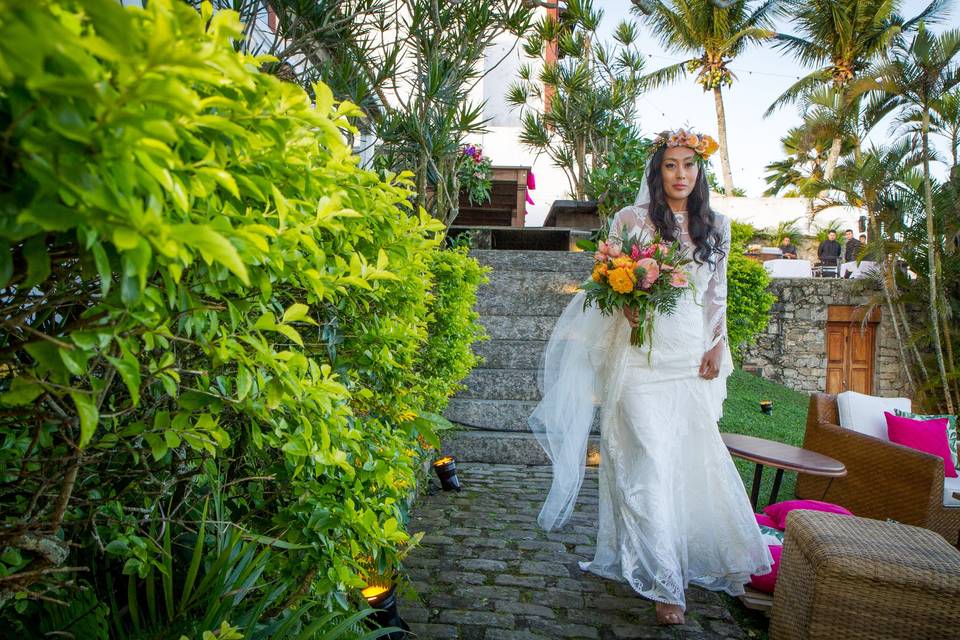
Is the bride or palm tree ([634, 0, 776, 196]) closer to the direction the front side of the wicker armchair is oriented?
the bride

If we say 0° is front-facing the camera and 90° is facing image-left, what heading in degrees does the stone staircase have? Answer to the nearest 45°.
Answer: approximately 0°

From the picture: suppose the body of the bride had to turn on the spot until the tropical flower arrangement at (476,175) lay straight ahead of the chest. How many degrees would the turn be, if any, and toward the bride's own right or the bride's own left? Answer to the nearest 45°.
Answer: approximately 135° to the bride's own right

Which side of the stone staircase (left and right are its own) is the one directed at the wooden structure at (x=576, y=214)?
back

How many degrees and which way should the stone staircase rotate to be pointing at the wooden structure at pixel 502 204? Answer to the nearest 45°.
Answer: approximately 180°

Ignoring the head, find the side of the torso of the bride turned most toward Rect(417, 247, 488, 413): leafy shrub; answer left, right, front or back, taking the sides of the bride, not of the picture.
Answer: back

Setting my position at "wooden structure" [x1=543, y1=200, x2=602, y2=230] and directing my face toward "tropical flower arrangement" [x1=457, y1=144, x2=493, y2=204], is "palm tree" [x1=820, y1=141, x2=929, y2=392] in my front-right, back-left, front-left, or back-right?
back-left

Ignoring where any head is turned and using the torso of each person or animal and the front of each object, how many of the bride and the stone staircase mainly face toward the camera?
2
